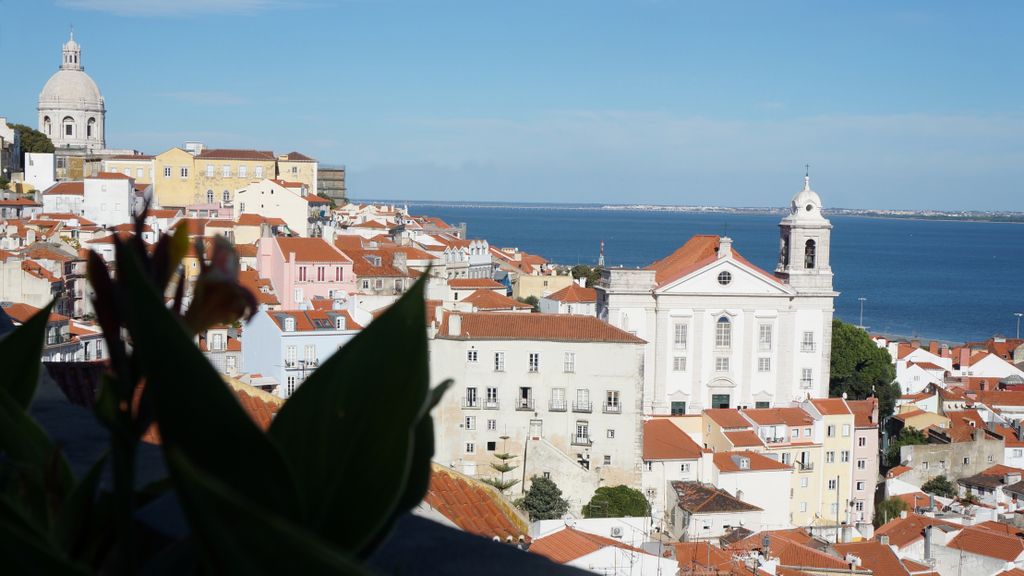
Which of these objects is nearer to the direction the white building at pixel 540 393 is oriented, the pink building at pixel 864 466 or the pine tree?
the pine tree

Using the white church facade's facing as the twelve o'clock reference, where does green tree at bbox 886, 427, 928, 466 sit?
The green tree is roughly at 10 o'clock from the white church facade.

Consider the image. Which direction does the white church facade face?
toward the camera

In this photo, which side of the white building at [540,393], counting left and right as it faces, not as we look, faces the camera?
front

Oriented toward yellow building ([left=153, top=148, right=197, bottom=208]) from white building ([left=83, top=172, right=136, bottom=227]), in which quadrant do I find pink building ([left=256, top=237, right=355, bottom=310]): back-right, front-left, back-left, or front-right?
back-right

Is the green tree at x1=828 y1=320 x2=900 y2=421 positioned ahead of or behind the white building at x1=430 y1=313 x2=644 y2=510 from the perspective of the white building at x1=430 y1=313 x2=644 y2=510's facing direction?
behind

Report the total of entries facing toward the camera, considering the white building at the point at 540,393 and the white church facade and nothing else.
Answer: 2

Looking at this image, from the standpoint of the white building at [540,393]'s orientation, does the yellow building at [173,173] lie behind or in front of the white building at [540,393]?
behind

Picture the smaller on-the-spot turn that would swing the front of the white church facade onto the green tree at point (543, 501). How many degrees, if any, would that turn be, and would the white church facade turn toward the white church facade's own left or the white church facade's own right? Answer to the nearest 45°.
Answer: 0° — it already faces it

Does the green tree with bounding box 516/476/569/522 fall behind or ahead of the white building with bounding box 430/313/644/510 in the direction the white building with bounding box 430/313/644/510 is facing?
ahead

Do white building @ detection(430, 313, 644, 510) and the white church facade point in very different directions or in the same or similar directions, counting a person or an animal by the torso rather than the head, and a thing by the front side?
same or similar directions
